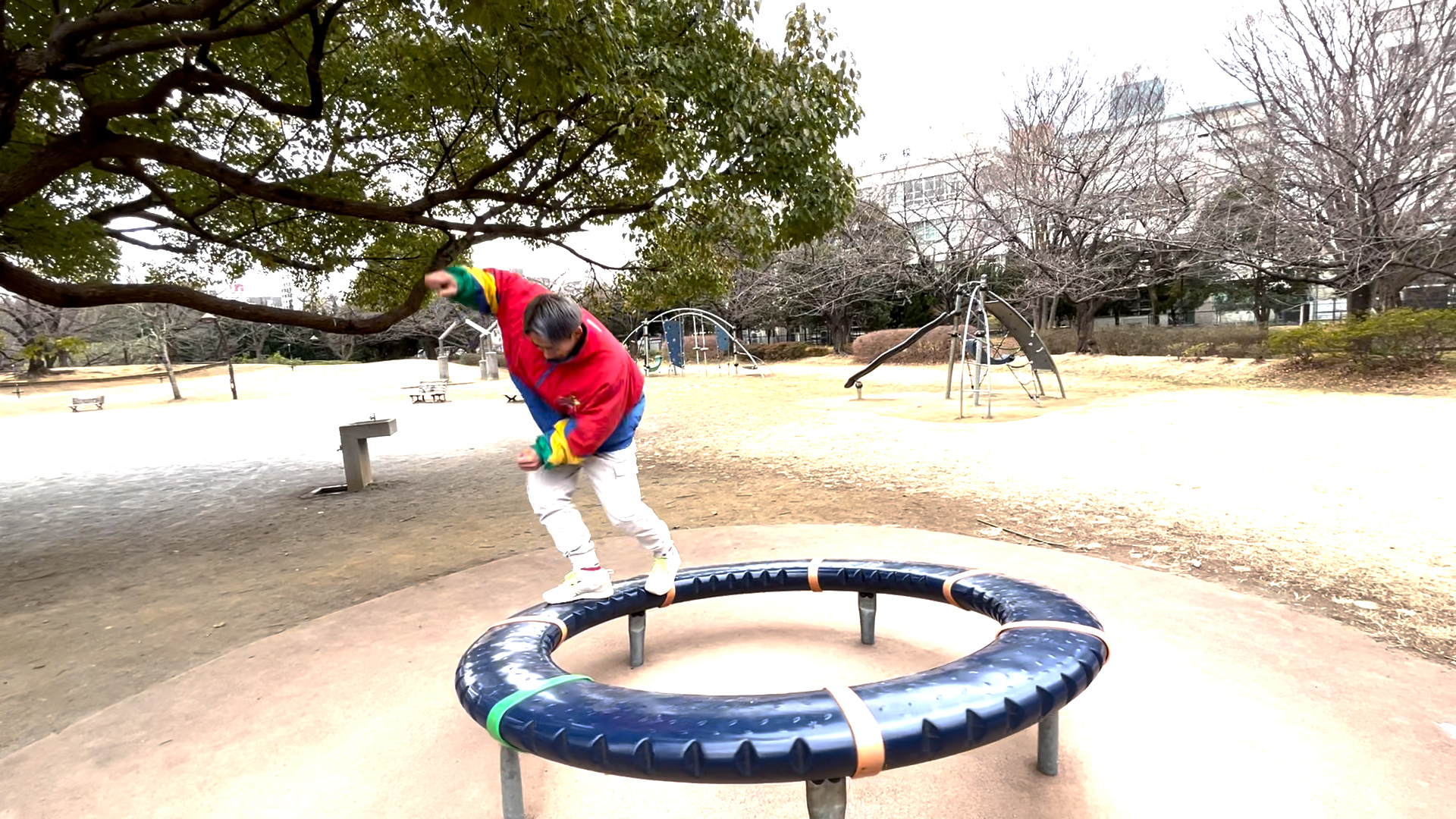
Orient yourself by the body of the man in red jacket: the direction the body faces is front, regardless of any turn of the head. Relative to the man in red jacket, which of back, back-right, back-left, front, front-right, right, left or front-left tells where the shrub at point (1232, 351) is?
back

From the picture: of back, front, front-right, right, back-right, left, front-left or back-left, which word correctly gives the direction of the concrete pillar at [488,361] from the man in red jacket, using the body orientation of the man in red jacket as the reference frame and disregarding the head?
back-right

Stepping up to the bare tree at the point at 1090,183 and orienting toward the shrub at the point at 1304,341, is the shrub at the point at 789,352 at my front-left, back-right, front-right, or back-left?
back-right

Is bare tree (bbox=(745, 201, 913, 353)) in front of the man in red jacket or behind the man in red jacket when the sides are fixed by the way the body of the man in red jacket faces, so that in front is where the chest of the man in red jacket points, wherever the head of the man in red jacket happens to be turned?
behind

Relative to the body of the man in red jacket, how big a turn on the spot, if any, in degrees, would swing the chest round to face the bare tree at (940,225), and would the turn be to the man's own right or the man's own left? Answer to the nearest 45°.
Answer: approximately 180°

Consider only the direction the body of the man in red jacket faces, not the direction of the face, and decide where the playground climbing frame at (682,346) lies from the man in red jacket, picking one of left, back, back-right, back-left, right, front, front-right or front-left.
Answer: back-right

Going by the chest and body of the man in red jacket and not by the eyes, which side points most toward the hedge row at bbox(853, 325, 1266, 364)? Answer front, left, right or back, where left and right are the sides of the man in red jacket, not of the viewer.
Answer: back

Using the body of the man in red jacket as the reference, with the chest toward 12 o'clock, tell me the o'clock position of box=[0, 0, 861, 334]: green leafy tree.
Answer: The green leafy tree is roughly at 4 o'clock from the man in red jacket.

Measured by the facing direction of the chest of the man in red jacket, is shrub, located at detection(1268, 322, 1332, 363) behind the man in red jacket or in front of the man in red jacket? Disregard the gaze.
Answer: behind
